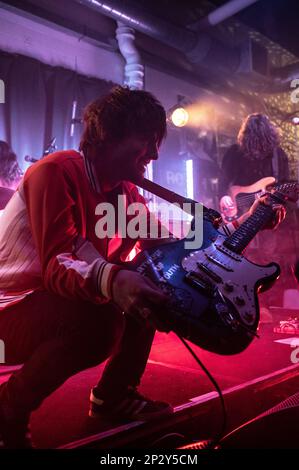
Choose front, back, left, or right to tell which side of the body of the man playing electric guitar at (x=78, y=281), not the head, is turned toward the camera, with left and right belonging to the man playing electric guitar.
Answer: right

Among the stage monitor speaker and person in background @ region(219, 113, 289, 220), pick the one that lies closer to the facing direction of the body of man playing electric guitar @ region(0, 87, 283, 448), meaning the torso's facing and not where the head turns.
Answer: the stage monitor speaker

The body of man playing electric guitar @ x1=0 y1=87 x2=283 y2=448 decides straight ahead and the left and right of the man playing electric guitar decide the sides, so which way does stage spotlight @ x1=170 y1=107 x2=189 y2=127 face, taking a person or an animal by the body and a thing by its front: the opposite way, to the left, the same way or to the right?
to the right

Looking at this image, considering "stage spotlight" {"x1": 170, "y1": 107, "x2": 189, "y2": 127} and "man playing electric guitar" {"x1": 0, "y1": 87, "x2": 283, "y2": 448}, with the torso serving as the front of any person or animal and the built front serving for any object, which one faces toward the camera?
the stage spotlight

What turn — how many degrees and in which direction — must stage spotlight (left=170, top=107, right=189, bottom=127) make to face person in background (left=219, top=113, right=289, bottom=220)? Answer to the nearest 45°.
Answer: approximately 45° to its left

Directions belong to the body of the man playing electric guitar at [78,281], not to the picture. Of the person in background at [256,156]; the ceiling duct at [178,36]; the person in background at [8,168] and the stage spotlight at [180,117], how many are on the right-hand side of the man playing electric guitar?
0

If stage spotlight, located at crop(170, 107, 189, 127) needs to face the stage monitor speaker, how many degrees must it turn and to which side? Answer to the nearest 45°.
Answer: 0° — it already faces it

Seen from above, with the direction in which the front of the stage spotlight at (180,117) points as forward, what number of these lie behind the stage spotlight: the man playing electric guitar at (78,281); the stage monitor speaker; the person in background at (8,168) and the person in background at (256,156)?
0

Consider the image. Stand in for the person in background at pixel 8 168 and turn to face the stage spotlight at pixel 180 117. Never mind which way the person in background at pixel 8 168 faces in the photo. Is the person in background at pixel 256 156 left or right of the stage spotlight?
right

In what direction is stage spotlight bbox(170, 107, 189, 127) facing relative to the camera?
toward the camera

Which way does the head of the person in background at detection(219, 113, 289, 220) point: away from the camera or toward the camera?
toward the camera

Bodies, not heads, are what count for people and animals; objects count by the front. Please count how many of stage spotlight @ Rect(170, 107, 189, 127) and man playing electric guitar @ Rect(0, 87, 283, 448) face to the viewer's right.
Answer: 1

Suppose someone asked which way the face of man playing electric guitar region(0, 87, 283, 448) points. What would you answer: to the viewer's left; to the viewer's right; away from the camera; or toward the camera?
to the viewer's right

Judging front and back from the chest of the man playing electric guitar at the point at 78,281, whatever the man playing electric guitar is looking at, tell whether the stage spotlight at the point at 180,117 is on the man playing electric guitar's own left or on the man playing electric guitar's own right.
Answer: on the man playing electric guitar's own left

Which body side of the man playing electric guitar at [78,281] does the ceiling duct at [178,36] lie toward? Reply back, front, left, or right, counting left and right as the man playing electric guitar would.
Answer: left
